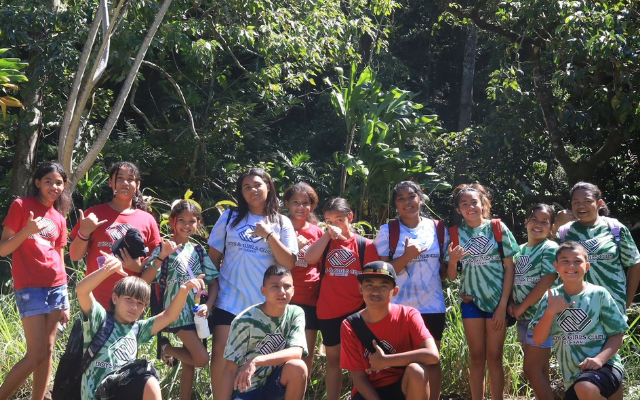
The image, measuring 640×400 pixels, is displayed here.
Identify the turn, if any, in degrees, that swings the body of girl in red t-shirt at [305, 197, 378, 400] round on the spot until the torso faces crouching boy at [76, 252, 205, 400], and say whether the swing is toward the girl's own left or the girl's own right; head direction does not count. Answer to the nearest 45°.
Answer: approximately 45° to the girl's own right

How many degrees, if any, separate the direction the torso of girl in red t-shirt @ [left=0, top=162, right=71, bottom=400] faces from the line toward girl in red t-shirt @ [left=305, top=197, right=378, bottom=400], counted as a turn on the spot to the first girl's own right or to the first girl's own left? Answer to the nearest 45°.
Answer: approximately 45° to the first girl's own left

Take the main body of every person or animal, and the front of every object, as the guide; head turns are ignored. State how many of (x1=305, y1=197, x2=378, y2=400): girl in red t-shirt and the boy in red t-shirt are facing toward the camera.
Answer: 2

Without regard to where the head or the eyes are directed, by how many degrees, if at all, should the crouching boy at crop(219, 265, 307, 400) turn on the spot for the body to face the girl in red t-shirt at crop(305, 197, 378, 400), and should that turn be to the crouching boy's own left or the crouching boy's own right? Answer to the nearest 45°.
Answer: approximately 90° to the crouching boy's own left

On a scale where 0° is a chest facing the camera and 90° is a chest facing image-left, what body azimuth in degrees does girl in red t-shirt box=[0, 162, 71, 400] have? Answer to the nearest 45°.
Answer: approximately 315°

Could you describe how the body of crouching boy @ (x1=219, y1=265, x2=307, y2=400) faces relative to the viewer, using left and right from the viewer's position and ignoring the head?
facing the viewer and to the right of the viewer

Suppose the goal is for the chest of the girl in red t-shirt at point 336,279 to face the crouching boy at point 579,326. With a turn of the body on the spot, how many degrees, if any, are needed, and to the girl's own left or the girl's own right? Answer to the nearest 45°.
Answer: approximately 45° to the girl's own left

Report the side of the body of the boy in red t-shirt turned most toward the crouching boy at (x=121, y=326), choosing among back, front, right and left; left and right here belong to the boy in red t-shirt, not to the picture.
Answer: right

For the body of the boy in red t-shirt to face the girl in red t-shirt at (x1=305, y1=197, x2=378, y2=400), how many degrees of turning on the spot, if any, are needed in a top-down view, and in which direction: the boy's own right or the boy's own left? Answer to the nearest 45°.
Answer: approximately 180°

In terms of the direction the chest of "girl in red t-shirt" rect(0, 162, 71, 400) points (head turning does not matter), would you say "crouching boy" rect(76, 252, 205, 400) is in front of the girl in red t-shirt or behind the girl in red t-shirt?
in front
